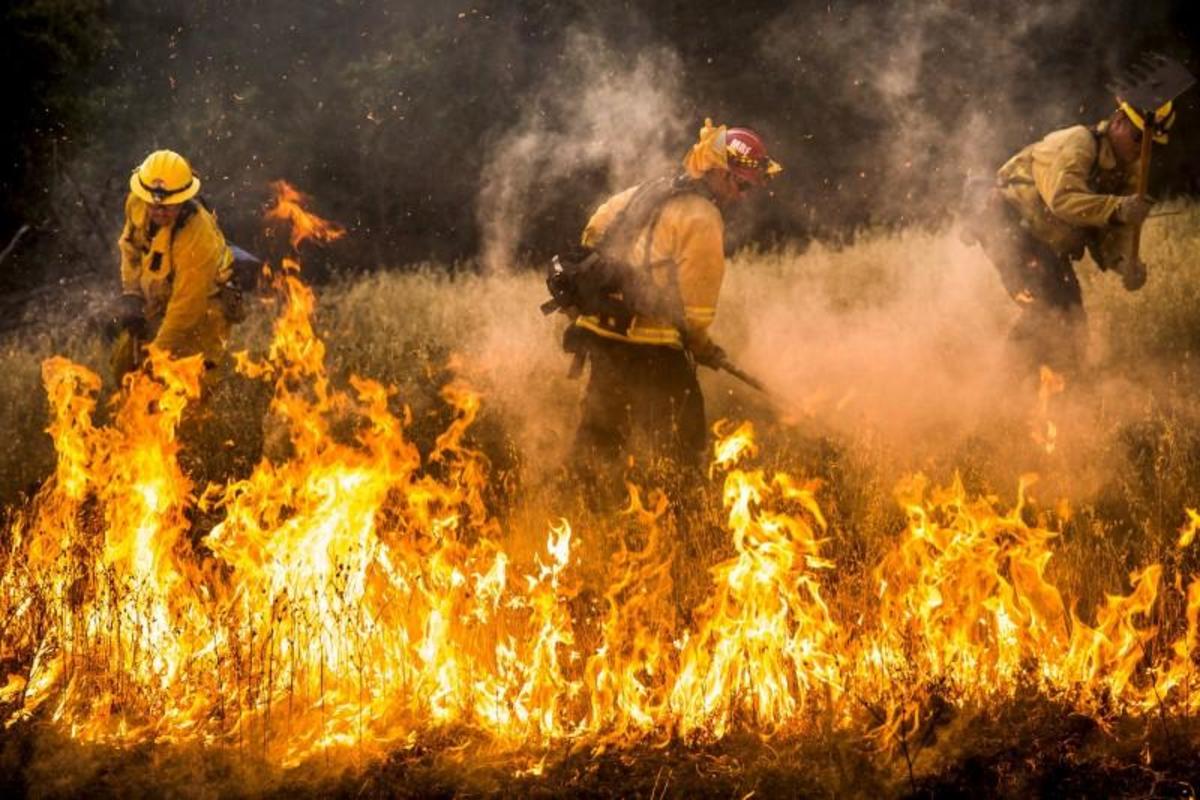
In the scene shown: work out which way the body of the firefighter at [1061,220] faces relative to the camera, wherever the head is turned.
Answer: to the viewer's right

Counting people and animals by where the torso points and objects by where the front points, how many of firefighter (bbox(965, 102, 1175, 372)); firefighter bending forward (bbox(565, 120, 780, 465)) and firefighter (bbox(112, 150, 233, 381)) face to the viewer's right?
2

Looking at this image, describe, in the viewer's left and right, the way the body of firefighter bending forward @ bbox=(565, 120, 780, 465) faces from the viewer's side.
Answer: facing to the right of the viewer

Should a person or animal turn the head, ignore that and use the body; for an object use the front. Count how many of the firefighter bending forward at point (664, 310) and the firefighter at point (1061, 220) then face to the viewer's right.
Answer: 2

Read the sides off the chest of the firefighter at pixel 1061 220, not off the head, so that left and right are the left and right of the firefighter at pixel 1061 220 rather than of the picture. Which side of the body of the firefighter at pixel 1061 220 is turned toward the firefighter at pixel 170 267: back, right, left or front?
back

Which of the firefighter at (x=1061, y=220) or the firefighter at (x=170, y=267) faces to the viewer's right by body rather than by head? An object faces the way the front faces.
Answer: the firefighter at (x=1061, y=220)

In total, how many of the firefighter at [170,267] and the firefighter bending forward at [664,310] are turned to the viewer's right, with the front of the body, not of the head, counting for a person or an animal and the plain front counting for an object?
1

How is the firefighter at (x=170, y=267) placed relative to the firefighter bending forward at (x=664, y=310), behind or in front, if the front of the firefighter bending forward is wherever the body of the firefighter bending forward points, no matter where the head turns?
behind

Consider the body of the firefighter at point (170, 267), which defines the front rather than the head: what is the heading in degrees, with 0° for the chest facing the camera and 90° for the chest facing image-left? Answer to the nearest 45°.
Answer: approximately 45°

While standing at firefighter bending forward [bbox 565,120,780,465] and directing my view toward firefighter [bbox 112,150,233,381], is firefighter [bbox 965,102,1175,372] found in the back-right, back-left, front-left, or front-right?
back-right
